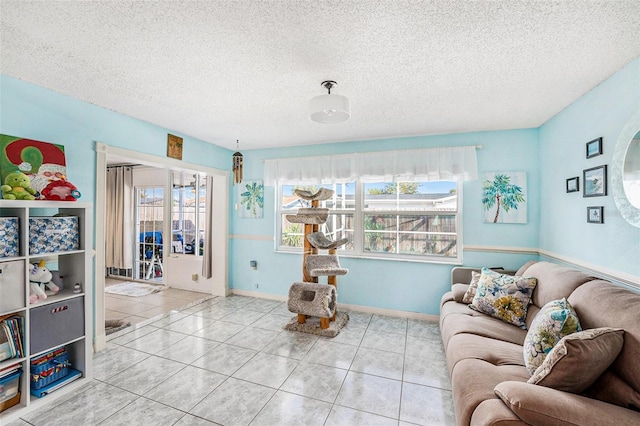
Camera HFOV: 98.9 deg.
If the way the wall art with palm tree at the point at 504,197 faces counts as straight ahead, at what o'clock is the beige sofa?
The beige sofa is roughly at 12 o'clock from the wall art with palm tree.

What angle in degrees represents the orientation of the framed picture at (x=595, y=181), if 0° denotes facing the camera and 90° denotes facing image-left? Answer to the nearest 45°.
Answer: approximately 45°

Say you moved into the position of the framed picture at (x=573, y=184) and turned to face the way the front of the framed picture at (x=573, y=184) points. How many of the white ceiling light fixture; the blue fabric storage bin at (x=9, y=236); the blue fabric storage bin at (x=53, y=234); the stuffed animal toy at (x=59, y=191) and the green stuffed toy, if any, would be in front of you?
5

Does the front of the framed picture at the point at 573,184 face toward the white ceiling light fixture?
yes

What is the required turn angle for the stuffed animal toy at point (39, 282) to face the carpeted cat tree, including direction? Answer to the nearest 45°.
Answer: approximately 45° to its left

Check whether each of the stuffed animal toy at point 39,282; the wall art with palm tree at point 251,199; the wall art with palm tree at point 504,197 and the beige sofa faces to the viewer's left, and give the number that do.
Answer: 1

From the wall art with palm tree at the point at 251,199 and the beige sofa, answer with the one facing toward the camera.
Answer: the wall art with palm tree

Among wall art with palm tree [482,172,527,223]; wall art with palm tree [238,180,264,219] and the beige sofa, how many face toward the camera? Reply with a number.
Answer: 2

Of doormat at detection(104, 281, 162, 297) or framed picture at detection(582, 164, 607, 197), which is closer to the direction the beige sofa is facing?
the doormat

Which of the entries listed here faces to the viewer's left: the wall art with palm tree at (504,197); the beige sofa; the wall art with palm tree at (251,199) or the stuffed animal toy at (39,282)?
the beige sofa

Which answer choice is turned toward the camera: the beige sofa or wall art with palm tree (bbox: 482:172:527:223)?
the wall art with palm tree

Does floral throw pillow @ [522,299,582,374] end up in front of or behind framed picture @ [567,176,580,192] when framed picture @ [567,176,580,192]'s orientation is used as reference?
in front

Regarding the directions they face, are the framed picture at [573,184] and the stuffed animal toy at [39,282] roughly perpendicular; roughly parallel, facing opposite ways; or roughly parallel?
roughly parallel, facing opposite ways

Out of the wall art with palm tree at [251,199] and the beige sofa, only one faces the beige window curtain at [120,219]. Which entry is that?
the beige sofa

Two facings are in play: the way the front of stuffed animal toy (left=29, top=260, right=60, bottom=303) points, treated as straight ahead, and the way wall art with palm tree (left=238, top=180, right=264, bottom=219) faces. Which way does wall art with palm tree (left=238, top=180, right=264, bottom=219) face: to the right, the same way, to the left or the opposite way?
to the right

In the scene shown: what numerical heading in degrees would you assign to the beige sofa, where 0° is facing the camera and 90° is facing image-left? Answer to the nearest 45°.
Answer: approximately 90°

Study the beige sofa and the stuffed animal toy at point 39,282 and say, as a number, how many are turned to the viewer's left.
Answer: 1

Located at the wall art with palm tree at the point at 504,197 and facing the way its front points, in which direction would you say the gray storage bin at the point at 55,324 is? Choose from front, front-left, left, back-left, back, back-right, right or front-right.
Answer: front-right

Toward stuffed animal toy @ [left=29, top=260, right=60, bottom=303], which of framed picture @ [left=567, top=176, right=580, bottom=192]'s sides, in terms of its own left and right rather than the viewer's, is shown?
front

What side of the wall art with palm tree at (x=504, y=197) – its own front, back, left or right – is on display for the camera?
front
